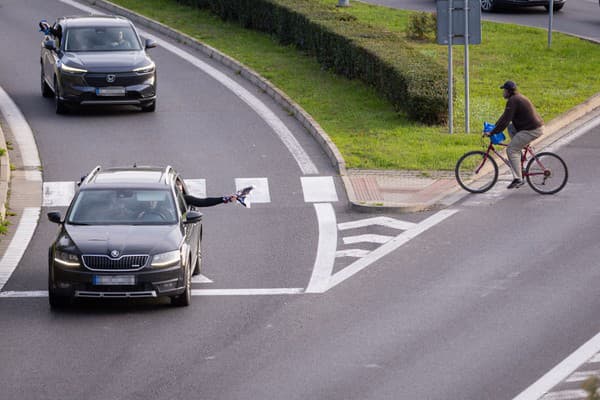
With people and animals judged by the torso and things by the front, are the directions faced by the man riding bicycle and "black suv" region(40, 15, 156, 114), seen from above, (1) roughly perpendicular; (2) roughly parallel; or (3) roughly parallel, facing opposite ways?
roughly perpendicular

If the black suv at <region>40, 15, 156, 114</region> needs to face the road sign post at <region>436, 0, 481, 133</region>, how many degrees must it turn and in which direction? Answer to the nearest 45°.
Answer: approximately 45° to its left

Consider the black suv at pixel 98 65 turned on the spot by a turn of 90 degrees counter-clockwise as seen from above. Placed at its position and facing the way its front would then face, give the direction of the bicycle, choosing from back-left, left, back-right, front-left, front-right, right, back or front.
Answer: front-right

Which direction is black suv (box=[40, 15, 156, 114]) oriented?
toward the camera

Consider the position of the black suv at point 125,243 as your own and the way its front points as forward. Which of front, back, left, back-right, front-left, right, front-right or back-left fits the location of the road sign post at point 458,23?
back-left

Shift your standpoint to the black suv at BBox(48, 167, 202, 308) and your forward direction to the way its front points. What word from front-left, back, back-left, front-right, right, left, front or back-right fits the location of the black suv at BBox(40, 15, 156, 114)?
back

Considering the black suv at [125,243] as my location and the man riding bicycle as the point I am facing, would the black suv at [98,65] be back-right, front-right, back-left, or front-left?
front-left

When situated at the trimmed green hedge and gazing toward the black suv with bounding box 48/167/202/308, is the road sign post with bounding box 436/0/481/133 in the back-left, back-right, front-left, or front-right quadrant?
front-left

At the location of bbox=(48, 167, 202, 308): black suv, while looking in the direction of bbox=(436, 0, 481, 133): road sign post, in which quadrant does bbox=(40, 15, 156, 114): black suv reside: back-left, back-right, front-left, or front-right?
front-left

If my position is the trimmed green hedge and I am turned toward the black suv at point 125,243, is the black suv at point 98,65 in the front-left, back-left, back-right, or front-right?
front-right
